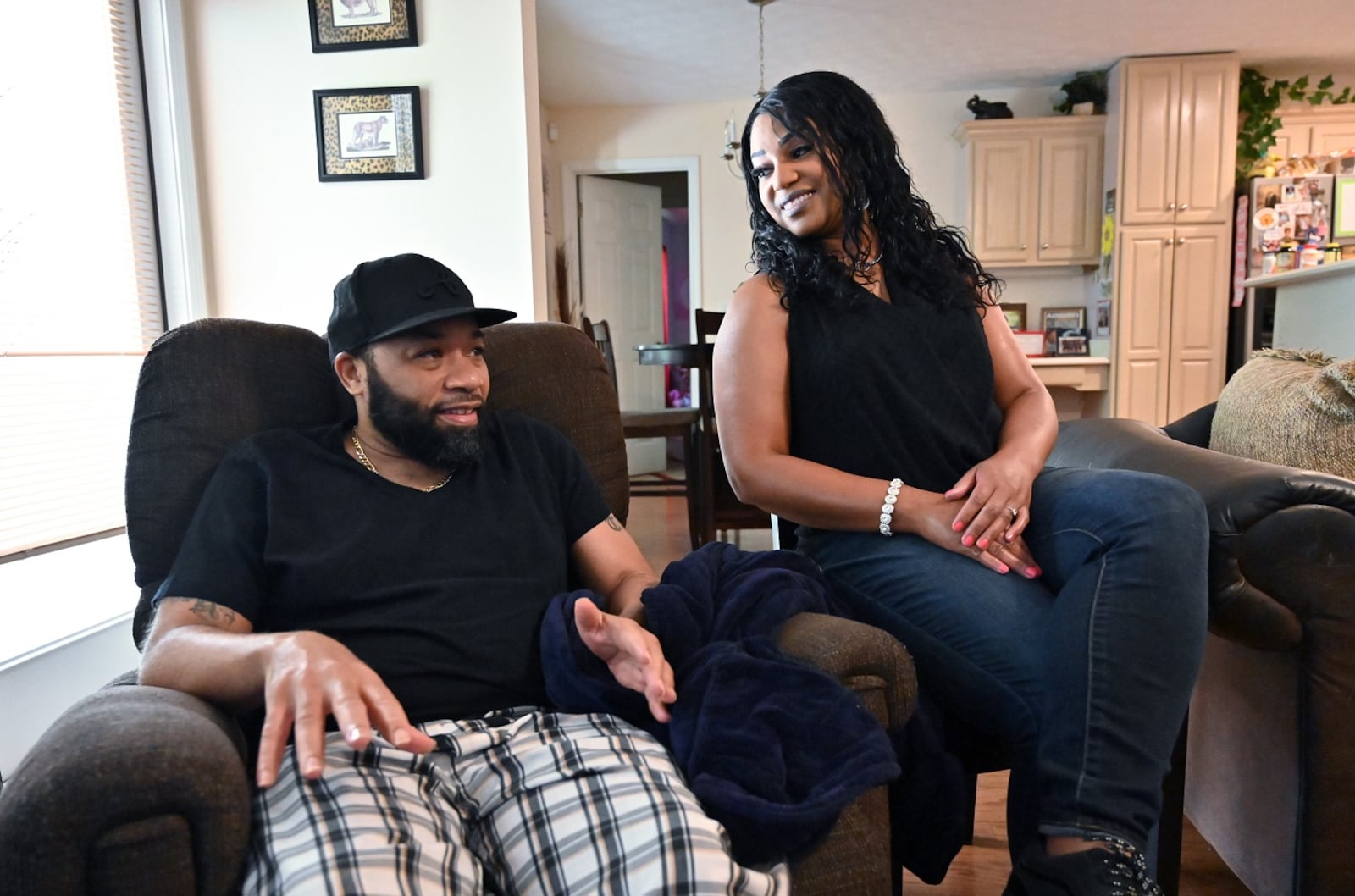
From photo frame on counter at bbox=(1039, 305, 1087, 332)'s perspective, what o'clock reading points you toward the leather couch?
The leather couch is roughly at 12 o'clock from the photo frame on counter.

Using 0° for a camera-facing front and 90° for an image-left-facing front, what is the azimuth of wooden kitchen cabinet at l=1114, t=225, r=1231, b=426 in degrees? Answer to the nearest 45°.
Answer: approximately 0°

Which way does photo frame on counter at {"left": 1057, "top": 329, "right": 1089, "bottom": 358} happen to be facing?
toward the camera

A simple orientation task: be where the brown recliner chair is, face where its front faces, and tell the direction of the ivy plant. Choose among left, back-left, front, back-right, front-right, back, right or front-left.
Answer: left

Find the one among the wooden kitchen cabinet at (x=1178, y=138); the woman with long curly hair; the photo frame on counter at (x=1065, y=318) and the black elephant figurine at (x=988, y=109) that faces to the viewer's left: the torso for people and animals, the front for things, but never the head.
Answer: the black elephant figurine

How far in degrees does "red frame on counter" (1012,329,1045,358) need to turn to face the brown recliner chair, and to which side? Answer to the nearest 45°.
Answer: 0° — it already faces it

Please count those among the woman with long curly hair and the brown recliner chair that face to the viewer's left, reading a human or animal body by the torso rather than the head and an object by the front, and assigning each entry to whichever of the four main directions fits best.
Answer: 0

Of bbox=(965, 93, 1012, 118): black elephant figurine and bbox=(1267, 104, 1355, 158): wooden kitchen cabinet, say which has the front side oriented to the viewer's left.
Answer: the black elephant figurine

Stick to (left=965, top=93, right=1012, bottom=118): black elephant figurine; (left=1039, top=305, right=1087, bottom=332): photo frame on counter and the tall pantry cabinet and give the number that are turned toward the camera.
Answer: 2

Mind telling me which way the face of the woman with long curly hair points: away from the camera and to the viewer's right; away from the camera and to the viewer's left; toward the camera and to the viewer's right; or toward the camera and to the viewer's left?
toward the camera and to the viewer's left

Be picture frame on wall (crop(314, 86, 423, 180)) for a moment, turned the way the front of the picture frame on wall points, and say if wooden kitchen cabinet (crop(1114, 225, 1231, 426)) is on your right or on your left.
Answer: on your left

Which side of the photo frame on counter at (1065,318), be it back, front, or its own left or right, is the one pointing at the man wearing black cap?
front

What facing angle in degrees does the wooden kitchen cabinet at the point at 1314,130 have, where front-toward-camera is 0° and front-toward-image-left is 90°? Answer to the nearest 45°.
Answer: approximately 0°
